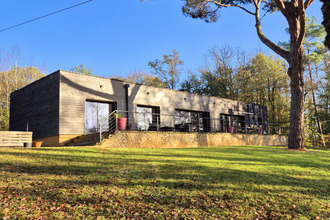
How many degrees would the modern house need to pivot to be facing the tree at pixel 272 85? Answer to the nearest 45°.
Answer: approximately 90° to its left

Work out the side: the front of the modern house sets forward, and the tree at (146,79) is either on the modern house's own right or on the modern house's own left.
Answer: on the modern house's own left

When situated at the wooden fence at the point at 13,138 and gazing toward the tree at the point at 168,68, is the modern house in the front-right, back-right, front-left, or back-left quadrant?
front-right

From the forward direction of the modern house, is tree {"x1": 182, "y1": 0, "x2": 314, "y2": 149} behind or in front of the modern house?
in front

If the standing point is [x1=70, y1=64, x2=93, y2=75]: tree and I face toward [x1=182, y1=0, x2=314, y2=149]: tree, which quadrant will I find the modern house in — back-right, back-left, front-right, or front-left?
front-right

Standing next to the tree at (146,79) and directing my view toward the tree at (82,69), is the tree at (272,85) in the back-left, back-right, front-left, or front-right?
back-left

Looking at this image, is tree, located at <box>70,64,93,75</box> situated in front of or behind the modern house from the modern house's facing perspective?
behind

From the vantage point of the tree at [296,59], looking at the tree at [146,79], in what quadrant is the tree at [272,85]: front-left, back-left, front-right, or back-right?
front-right
